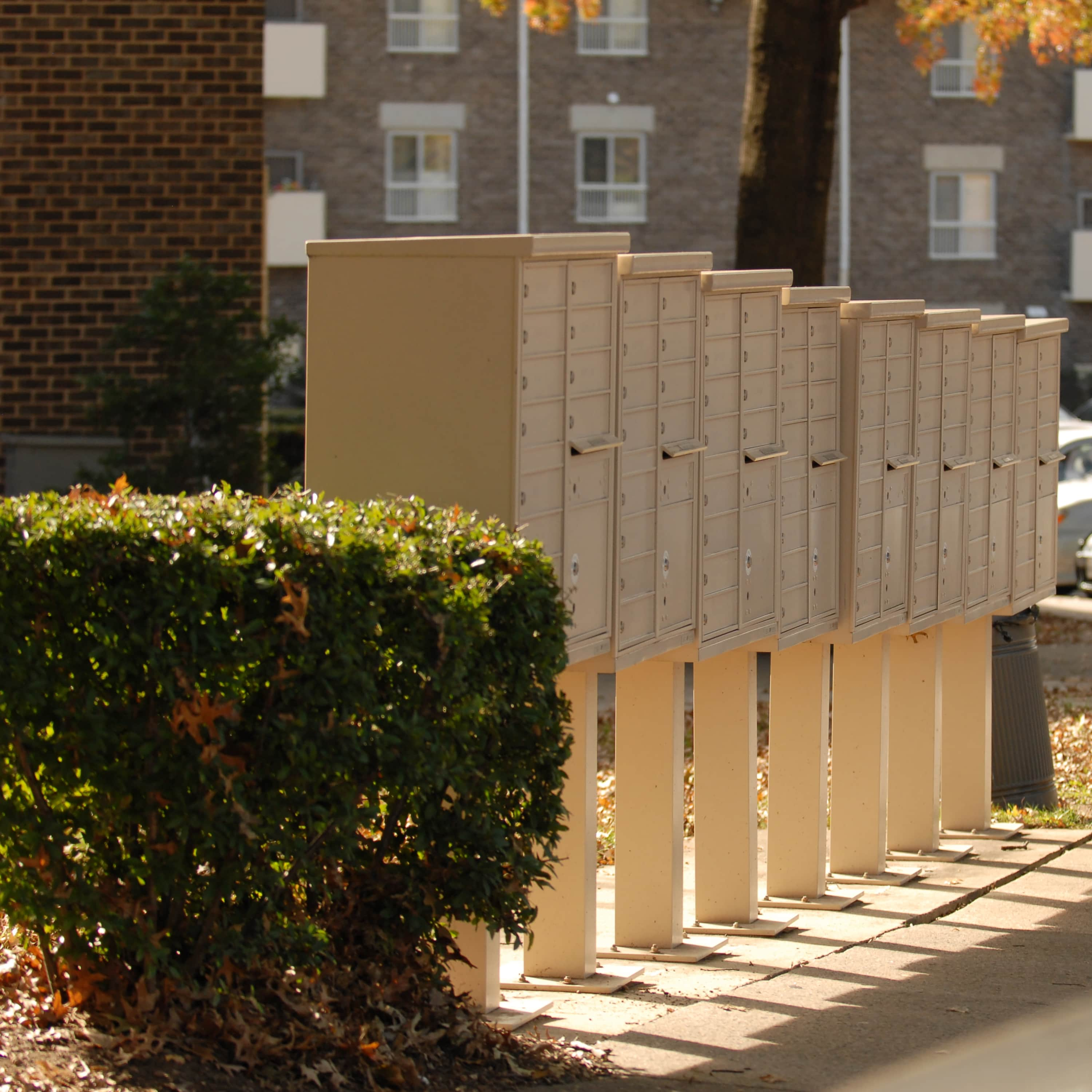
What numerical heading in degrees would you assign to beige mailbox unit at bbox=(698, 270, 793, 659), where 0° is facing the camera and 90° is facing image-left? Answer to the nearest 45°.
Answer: approximately 315°

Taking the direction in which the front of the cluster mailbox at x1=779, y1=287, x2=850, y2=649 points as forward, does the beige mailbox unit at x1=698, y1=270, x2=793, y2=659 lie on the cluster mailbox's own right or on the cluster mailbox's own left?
on the cluster mailbox's own right

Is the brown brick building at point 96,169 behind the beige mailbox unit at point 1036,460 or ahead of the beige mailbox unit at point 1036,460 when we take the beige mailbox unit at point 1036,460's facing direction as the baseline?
behind

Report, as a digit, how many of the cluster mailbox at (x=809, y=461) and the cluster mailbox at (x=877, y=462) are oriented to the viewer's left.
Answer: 0

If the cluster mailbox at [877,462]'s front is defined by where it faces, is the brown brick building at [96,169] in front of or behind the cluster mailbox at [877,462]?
behind

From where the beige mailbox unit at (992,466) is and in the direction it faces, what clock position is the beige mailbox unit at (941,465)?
the beige mailbox unit at (941,465) is roughly at 2 o'clock from the beige mailbox unit at (992,466).
